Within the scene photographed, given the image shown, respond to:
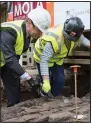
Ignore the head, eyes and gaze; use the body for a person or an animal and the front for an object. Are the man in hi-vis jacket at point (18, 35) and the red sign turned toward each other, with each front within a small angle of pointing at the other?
no

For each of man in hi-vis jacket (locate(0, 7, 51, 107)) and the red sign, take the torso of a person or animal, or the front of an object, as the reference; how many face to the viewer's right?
1

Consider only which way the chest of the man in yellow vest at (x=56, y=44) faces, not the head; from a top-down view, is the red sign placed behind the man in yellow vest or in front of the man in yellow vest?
behind

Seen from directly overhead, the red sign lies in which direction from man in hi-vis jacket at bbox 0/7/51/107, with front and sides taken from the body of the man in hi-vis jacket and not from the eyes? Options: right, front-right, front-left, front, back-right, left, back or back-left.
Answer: left

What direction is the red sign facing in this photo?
toward the camera

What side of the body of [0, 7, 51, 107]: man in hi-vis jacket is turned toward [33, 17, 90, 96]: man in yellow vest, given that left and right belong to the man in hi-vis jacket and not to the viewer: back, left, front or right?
front

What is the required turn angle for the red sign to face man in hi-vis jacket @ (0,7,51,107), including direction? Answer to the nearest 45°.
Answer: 0° — it already faces them

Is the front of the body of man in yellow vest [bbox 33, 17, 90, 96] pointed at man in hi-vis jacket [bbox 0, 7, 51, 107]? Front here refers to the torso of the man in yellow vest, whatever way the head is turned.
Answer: no

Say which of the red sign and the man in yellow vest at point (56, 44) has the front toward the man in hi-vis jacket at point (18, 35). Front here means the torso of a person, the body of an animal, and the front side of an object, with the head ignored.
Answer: the red sign

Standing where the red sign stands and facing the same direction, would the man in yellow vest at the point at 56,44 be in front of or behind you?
in front

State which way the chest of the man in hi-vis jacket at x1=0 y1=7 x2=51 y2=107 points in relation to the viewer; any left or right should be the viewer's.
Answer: facing to the right of the viewer
